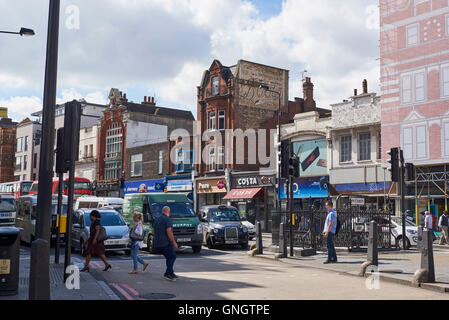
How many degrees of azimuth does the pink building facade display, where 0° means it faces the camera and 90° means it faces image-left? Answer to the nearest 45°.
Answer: approximately 45°

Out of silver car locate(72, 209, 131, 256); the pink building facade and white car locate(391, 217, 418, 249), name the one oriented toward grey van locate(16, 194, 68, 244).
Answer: the pink building facade

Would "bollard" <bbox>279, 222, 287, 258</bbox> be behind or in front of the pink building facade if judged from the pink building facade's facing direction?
in front

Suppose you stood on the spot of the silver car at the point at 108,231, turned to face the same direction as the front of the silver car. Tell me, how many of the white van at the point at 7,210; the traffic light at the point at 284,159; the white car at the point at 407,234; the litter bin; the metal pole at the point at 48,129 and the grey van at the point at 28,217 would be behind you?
2

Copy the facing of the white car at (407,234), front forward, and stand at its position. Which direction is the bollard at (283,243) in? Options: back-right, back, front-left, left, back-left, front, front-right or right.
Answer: right

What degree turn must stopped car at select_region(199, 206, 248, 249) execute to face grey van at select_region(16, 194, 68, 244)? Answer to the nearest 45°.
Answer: approximately 135° to its right

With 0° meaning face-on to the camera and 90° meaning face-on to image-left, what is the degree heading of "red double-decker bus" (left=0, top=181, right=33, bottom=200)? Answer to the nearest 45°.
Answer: approximately 315°
